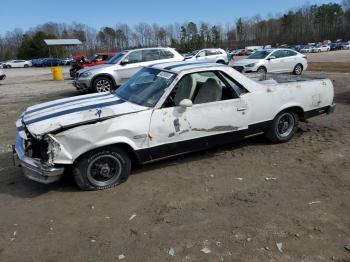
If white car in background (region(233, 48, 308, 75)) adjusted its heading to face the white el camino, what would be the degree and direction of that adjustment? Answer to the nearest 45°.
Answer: approximately 45° to its left

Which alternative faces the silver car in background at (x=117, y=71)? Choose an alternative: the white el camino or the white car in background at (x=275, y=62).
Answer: the white car in background

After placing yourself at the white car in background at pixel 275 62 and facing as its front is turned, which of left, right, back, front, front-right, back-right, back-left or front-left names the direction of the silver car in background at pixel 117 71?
front

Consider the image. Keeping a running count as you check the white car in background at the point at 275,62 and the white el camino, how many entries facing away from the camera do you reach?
0

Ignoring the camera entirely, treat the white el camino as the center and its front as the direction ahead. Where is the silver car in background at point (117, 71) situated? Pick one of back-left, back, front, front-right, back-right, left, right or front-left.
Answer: back-right

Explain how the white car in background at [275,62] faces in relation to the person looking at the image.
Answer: facing the viewer and to the left of the viewer

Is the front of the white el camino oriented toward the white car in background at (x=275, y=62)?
no

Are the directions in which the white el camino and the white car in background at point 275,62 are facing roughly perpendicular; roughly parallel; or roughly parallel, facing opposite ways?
roughly parallel

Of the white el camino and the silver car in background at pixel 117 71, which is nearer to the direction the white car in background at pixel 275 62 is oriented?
the silver car in background

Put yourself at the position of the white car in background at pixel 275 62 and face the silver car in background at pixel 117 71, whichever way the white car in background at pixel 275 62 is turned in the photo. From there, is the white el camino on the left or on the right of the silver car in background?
left
